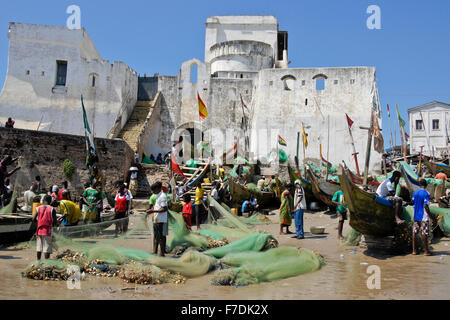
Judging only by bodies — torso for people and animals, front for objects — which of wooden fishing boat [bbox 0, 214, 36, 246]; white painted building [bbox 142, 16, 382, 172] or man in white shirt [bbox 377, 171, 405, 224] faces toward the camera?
the white painted building

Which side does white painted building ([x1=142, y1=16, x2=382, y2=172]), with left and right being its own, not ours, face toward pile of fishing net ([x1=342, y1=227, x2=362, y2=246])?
front

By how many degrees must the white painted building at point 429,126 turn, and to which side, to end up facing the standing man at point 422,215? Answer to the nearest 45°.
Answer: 0° — it already faces them

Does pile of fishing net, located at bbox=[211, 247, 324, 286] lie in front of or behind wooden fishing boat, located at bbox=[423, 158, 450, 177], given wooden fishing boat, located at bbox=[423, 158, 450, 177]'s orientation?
in front

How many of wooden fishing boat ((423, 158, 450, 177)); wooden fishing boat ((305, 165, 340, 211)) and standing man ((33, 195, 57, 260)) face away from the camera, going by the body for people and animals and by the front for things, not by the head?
1

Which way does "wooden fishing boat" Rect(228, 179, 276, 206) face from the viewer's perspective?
to the viewer's left

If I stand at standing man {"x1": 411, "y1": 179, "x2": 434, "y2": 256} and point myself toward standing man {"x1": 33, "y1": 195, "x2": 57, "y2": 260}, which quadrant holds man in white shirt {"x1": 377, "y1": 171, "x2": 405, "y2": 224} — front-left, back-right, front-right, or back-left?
front-right

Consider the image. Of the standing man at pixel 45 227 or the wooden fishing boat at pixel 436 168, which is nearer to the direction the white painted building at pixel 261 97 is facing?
the standing man

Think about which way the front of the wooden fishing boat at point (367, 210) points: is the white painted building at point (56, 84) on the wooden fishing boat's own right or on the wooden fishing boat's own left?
on the wooden fishing boat's own right

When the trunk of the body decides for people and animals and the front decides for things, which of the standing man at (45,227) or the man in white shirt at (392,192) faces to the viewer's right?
the man in white shirt

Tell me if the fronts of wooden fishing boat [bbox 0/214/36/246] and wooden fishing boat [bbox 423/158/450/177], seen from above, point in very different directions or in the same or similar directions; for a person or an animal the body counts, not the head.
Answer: very different directions

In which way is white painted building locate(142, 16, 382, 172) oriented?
toward the camera
